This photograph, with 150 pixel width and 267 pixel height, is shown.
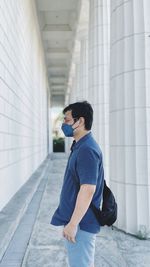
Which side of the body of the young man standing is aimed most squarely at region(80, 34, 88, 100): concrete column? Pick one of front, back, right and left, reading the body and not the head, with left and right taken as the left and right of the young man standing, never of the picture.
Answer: right

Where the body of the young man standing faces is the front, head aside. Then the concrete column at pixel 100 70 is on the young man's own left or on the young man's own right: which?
on the young man's own right

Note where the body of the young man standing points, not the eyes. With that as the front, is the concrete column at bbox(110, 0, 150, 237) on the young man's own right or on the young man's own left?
on the young man's own right

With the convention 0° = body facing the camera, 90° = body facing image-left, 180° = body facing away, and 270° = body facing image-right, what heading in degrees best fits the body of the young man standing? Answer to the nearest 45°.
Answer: approximately 90°
